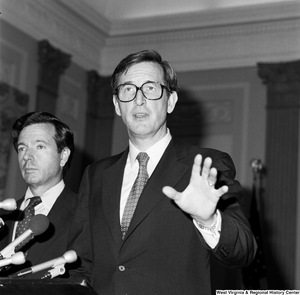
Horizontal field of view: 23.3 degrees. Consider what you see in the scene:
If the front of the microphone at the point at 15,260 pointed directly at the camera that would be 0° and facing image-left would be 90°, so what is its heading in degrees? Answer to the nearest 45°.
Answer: approximately 270°

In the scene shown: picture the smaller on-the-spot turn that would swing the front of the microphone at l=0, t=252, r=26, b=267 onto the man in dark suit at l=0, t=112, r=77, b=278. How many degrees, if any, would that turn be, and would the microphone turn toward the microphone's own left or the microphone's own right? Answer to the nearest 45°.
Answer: approximately 90° to the microphone's own left

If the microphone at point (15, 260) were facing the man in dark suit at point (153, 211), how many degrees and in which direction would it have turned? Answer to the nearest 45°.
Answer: approximately 45° to its left

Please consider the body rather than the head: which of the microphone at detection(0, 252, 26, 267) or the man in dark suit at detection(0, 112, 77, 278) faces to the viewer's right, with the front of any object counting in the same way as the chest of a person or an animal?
the microphone

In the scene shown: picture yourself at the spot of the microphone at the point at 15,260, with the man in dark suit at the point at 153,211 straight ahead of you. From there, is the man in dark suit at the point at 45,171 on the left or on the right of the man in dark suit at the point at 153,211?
left

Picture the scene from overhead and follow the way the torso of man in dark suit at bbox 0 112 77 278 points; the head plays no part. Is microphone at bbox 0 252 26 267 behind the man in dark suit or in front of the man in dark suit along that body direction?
in front

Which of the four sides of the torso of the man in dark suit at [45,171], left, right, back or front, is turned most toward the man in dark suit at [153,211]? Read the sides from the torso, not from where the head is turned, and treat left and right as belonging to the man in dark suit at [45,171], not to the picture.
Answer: left

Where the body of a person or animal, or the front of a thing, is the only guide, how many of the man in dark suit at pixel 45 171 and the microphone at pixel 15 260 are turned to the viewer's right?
1
